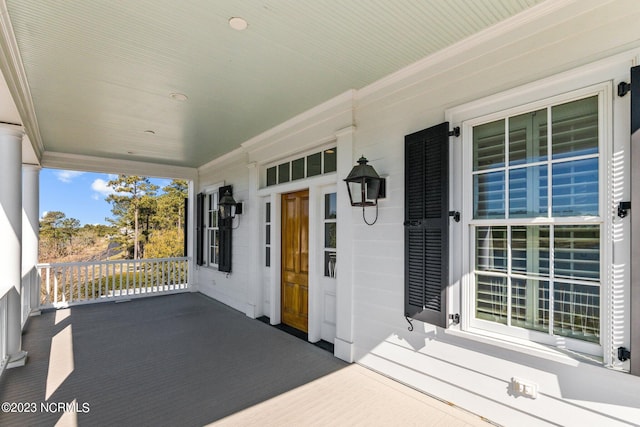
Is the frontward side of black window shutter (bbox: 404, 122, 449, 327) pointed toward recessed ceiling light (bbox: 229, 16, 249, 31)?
yes

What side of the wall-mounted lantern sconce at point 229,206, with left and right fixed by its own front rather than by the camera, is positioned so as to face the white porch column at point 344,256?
left

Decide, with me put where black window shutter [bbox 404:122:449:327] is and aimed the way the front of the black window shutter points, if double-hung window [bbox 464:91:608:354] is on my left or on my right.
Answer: on my left

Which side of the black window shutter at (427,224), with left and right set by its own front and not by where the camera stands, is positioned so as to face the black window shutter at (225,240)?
right

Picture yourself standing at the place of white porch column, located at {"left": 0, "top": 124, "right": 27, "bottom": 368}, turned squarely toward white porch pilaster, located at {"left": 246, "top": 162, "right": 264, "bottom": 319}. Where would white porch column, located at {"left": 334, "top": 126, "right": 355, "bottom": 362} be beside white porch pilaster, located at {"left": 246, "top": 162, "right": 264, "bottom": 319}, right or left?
right

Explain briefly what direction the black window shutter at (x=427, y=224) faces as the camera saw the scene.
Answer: facing the viewer and to the left of the viewer

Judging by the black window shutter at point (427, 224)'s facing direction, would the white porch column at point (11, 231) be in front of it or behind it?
in front

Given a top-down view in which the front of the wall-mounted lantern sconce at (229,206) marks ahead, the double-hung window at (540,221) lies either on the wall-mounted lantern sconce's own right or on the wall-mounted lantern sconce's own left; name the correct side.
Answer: on the wall-mounted lantern sconce's own left

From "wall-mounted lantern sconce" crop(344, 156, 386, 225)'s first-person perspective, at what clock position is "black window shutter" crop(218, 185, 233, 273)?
The black window shutter is roughly at 3 o'clock from the wall-mounted lantern sconce.

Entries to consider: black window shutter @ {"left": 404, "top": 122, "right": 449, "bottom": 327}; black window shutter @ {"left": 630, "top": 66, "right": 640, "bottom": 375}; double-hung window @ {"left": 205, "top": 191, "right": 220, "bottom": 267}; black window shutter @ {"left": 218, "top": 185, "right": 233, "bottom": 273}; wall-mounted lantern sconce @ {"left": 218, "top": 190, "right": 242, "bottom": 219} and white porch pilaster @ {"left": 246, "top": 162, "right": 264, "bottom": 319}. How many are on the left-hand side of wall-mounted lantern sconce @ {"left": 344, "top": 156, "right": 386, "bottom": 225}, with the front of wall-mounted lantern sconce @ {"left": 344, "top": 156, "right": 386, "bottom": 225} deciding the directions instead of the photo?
2

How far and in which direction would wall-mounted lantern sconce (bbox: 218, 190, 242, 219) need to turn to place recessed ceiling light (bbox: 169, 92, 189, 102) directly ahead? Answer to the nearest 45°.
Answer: approximately 45° to its left

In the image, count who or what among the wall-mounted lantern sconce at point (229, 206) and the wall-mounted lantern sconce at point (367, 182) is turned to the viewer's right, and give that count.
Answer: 0

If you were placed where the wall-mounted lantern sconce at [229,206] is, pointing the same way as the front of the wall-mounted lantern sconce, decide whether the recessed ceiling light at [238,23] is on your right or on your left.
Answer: on your left
